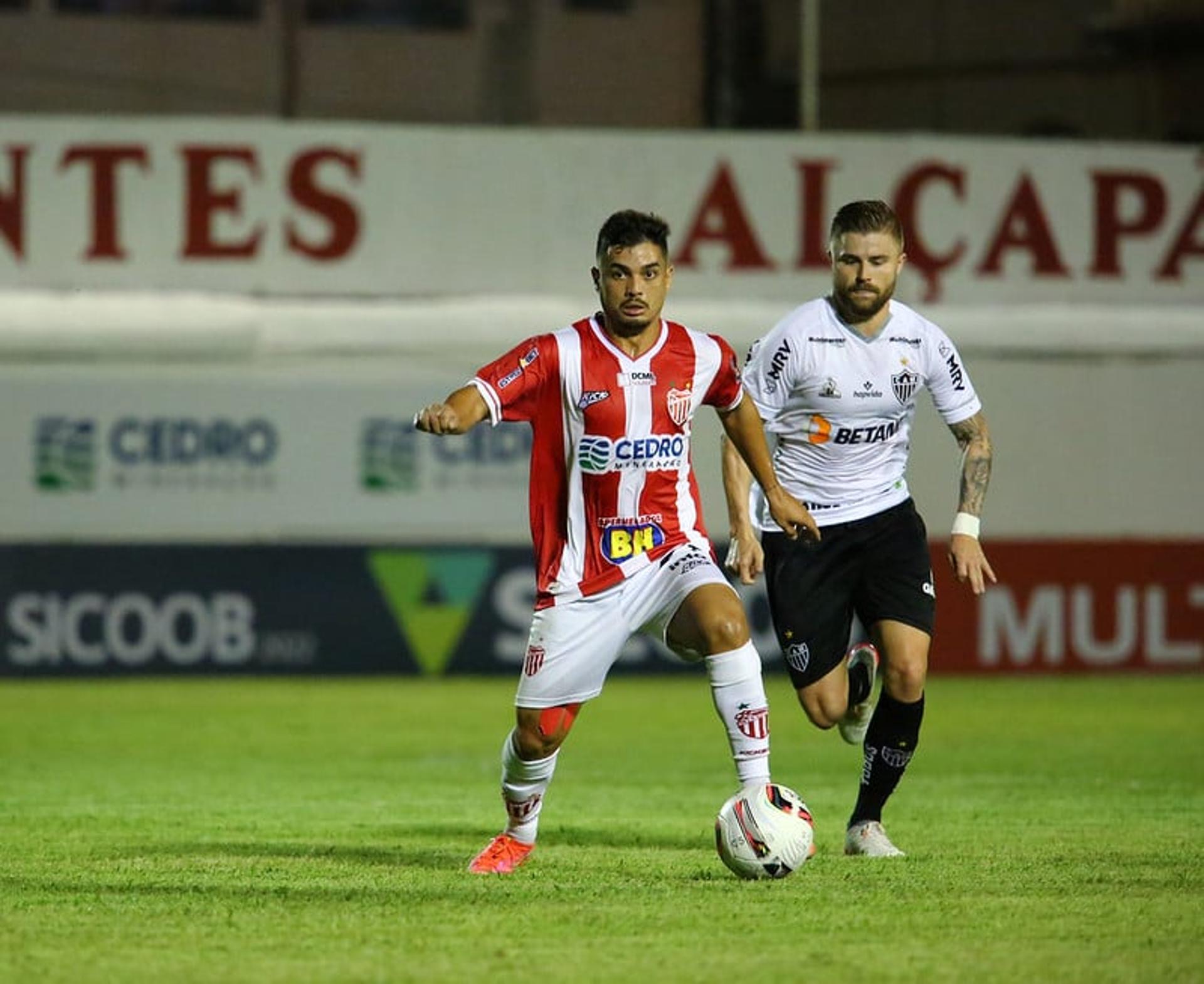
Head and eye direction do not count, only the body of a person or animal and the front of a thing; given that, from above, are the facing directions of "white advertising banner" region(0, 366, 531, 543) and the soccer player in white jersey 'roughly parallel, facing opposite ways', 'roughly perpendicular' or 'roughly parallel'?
roughly parallel

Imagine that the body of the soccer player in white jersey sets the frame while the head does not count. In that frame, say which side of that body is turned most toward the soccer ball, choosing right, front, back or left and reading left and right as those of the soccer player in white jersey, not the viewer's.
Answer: front

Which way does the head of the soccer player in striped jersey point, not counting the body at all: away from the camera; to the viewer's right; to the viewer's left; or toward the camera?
toward the camera

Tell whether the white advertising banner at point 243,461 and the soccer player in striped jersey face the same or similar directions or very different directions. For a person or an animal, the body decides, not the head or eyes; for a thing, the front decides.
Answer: same or similar directions

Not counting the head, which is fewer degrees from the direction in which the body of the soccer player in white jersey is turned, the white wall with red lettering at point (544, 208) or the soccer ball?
the soccer ball

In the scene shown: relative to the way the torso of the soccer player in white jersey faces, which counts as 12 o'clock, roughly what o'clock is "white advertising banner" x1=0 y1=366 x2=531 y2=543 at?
The white advertising banner is roughly at 5 o'clock from the soccer player in white jersey.

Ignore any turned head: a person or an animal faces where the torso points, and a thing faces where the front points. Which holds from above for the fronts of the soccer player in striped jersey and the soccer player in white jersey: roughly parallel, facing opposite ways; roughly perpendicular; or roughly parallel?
roughly parallel

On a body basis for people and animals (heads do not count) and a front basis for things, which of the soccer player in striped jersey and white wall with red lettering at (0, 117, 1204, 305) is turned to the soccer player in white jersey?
the white wall with red lettering

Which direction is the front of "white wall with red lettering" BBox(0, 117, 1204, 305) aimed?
toward the camera

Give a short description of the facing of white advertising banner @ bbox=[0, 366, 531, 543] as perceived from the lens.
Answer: facing the viewer

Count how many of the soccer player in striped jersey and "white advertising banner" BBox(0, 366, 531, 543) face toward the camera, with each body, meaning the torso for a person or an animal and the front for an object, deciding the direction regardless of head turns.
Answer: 2

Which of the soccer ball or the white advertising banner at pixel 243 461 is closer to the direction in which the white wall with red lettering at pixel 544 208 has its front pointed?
the soccer ball
